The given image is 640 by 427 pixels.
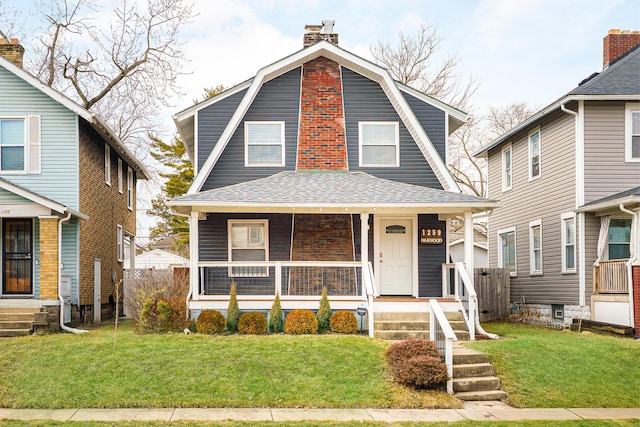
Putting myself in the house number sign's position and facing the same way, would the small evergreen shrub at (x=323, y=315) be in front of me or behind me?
in front

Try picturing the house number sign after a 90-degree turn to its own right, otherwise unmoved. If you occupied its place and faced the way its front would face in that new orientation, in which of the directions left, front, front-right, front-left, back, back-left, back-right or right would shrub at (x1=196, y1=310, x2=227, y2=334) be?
front-left

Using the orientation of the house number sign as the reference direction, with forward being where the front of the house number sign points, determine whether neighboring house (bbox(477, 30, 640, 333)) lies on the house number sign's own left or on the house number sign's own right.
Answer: on the house number sign's own left

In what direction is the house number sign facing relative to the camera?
toward the camera

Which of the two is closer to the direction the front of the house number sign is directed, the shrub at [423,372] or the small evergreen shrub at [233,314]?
the shrub

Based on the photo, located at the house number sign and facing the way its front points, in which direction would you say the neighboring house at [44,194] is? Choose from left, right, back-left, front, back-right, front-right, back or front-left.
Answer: right

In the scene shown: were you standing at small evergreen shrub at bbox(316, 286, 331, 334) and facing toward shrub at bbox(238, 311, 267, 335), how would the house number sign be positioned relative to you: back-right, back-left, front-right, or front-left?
back-right

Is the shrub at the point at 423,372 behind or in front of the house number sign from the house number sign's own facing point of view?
in front

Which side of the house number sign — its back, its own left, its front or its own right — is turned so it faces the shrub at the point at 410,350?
front

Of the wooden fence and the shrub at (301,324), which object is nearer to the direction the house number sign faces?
the shrub

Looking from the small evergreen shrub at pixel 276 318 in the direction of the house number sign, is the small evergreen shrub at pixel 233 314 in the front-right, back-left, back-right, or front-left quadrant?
back-left

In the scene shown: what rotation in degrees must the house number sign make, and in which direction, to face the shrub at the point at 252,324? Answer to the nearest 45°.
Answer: approximately 45° to its right
